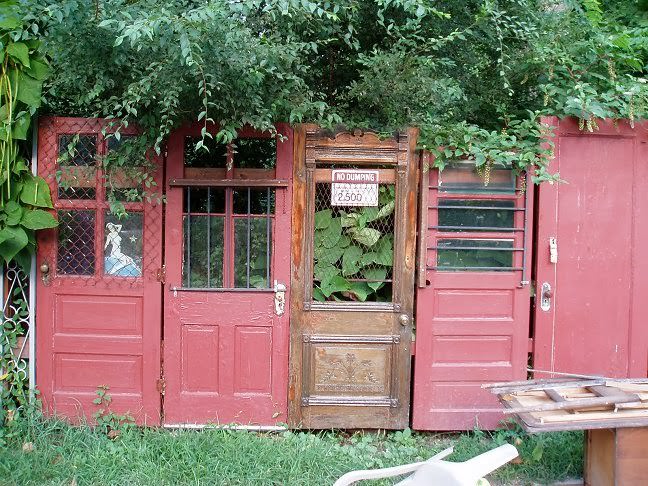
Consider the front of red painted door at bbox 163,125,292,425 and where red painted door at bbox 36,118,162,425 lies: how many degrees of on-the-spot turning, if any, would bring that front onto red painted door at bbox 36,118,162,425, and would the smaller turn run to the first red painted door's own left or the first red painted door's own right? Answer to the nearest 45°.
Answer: approximately 90° to the first red painted door's own right

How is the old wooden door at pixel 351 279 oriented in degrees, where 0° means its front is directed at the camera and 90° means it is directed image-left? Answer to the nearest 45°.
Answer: approximately 0°

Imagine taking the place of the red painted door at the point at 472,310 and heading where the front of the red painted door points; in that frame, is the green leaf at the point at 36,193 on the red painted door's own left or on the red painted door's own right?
on the red painted door's own right

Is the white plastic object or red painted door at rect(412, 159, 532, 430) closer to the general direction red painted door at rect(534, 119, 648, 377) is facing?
the white plastic object

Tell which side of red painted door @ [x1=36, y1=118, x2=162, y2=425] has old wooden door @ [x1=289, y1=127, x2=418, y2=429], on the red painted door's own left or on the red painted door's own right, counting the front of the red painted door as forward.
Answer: on the red painted door's own left

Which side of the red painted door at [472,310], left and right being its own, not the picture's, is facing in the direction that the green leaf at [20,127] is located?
right

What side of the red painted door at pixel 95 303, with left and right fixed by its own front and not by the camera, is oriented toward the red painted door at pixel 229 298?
left
